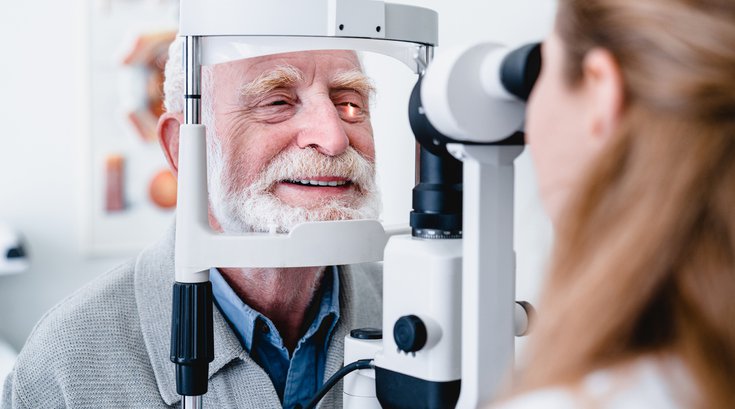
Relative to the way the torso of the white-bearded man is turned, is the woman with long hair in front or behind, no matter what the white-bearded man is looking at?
in front

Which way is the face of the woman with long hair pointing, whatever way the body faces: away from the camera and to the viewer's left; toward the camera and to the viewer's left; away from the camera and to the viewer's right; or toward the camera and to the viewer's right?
away from the camera and to the viewer's left

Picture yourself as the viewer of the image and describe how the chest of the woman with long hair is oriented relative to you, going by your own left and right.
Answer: facing away from the viewer and to the left of the viewer

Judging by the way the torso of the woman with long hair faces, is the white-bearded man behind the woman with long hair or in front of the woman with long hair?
in front

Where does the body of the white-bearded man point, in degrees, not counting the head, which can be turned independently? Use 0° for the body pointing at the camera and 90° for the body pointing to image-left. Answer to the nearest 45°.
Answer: approximately 315°
